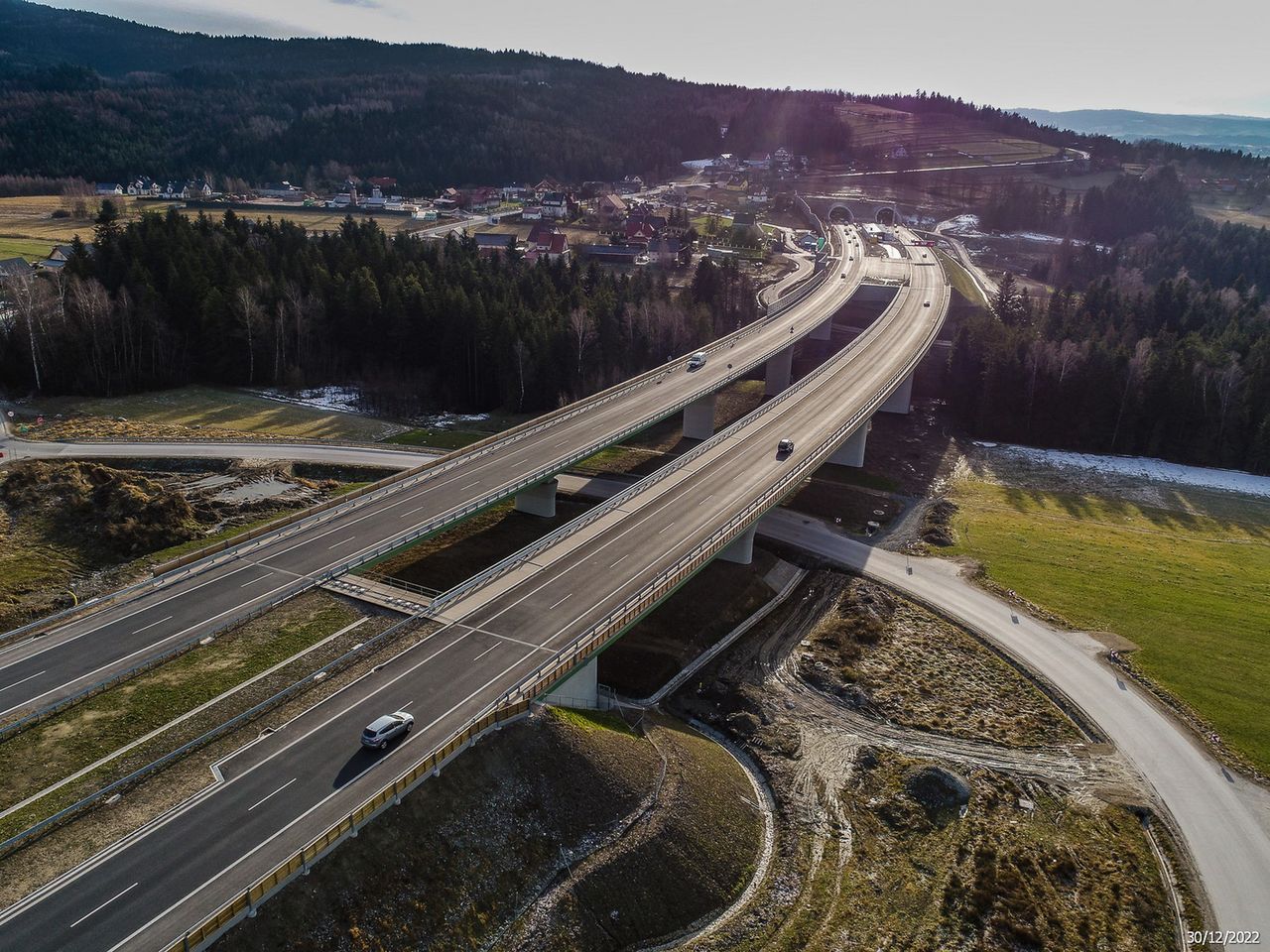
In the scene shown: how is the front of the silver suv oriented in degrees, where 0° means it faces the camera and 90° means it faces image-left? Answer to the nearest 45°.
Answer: approximately 225°
